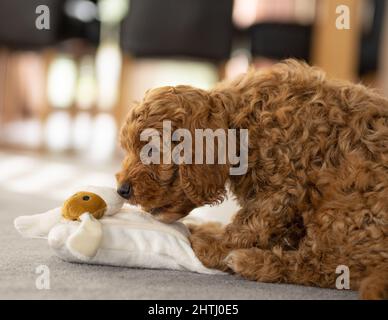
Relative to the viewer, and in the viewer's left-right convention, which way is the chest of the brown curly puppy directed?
facing to the left of the viewer
